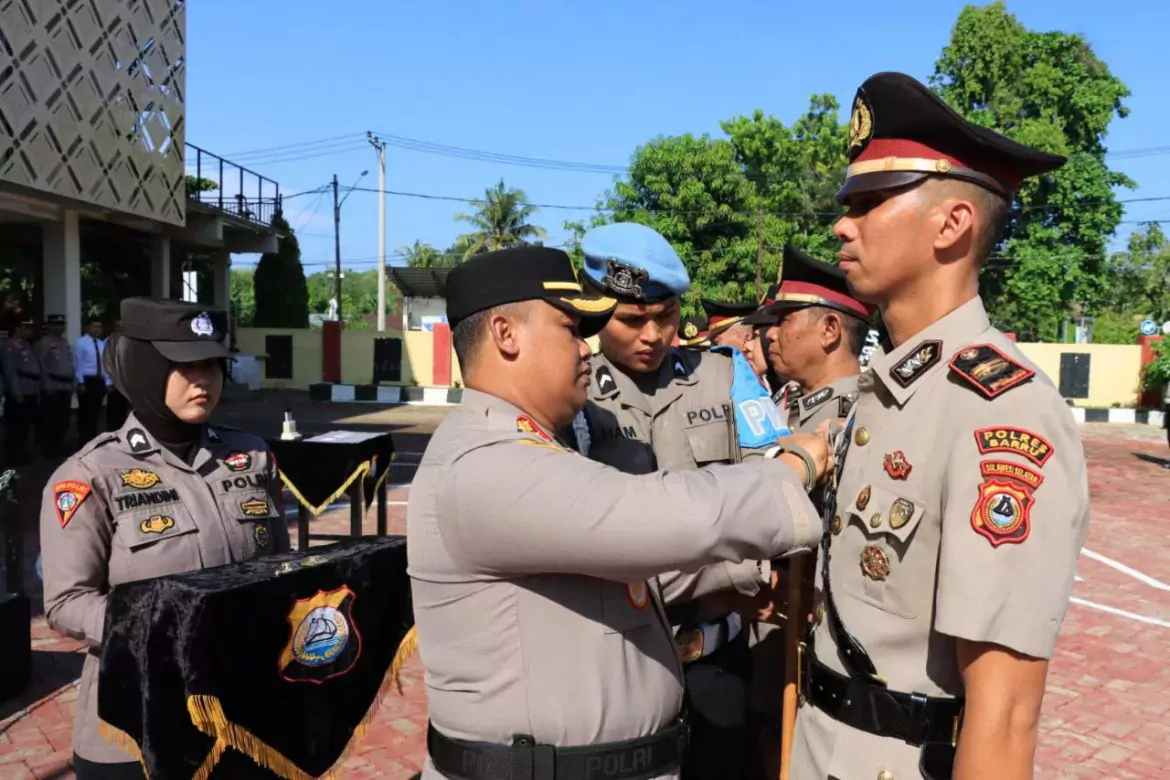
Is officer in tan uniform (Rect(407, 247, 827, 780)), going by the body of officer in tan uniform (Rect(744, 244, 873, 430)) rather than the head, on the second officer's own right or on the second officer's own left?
on the second officer's own left

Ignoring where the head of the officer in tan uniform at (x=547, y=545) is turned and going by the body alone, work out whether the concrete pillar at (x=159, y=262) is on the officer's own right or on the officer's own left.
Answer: on the officer's own left

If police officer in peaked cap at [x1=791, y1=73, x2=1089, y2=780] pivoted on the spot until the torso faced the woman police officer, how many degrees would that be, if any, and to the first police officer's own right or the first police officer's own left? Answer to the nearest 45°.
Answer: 0° — they already face them

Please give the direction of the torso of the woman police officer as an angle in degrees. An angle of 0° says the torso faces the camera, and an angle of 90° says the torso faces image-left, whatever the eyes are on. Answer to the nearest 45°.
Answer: approximately 315°

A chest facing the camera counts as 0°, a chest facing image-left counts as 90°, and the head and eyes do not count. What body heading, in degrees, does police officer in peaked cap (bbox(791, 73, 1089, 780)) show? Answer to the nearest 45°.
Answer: approximately 90°

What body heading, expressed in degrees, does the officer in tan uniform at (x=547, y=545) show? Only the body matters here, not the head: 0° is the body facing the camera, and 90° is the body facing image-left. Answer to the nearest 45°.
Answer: approximately 270°

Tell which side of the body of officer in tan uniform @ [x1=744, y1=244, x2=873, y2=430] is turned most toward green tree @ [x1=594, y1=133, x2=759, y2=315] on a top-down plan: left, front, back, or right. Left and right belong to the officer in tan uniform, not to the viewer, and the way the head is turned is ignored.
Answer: right

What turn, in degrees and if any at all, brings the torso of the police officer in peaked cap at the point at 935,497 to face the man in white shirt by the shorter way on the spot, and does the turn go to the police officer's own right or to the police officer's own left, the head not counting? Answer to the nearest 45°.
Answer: approximately 45° to the police officer's own right

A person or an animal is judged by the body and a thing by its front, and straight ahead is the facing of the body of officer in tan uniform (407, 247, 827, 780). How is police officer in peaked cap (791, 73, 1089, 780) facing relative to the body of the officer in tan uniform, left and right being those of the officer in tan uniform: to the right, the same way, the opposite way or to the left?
the opposite way

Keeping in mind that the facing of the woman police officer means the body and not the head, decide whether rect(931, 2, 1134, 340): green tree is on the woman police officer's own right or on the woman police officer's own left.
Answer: on the woman police officer's own left

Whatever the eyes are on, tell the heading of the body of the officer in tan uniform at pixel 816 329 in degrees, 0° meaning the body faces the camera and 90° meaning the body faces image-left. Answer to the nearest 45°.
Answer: approximately 90°

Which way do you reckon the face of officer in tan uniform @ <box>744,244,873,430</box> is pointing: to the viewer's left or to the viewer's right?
to the viewer's left
